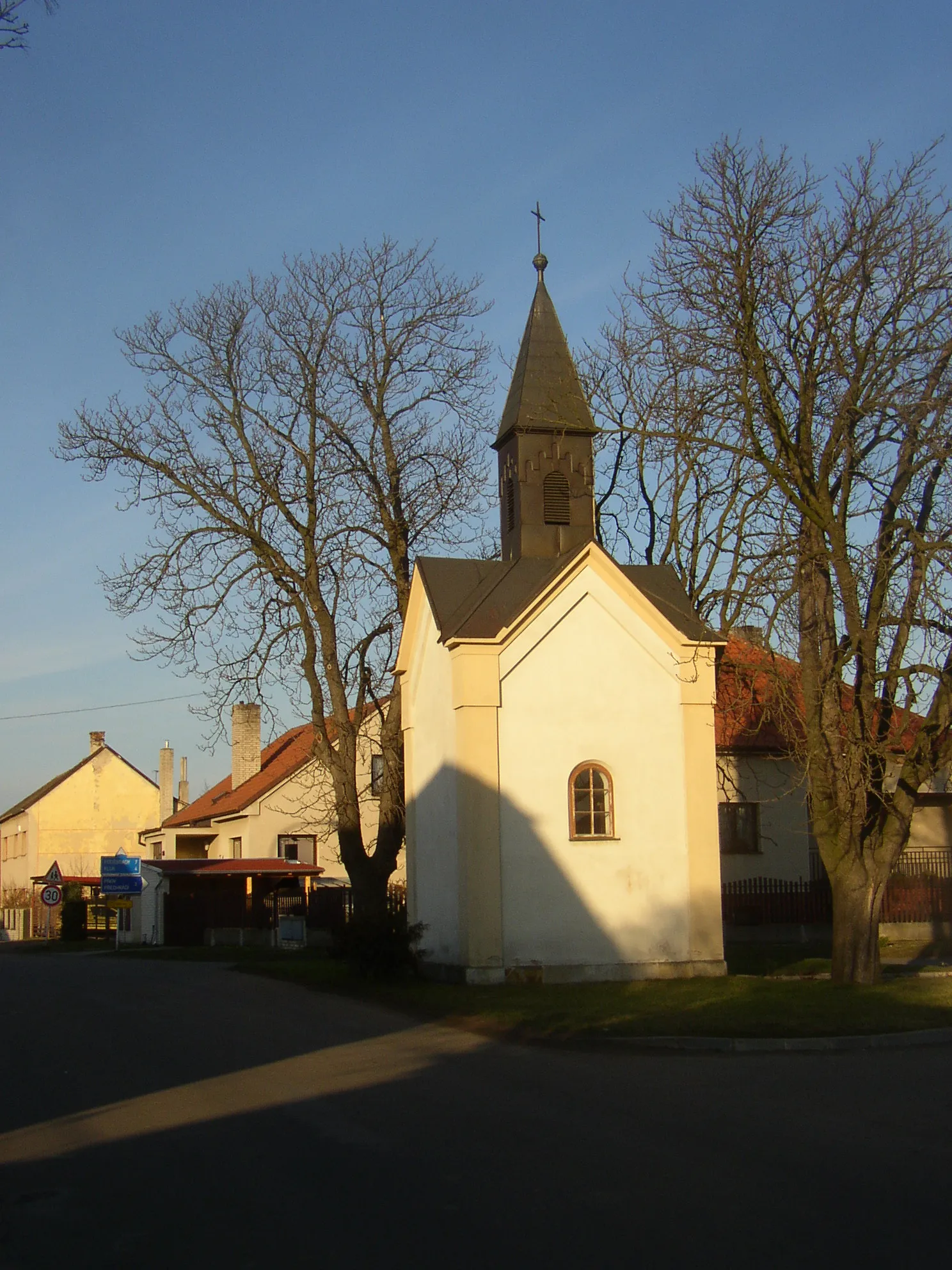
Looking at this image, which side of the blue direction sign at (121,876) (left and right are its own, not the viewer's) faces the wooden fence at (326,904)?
left

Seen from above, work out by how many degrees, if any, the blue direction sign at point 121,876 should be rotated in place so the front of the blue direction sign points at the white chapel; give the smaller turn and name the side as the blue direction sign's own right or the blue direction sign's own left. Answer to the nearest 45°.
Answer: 0° — it already faces it

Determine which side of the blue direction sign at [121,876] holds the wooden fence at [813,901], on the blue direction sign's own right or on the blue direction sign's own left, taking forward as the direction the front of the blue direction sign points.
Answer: on the blue direction sign's own left

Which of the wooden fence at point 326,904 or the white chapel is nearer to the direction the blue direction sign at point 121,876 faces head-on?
the white chapel

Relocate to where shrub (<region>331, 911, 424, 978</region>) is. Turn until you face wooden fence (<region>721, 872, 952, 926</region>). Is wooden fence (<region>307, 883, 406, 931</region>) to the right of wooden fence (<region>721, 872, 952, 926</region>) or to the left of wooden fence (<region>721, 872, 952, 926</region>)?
left

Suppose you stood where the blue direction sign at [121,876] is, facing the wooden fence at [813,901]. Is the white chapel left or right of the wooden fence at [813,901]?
right

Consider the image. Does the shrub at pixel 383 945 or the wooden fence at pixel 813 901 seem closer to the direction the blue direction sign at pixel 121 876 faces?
the shrub

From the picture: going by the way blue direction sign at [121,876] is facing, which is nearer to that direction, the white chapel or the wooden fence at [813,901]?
the white chapel

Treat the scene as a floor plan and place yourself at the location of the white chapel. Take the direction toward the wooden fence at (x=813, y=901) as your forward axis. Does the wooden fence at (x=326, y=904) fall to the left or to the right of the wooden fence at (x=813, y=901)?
left

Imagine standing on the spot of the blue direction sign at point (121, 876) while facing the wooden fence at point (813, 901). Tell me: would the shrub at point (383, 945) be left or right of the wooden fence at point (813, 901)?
right

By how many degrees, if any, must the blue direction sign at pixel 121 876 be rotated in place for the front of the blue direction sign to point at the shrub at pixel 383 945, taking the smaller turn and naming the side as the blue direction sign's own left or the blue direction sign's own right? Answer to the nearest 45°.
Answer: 0° — it already faces it

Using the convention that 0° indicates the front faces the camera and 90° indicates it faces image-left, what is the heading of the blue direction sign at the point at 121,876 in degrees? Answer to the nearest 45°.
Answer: approximately 0°
